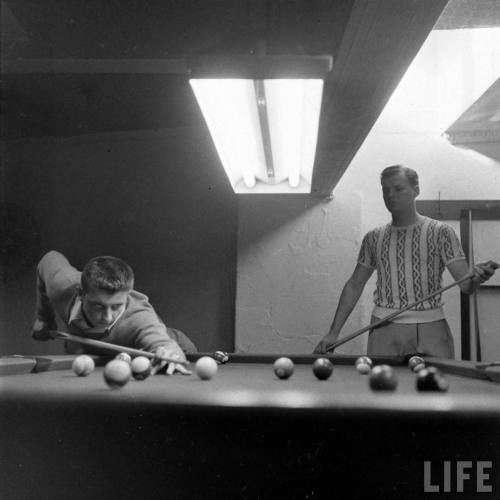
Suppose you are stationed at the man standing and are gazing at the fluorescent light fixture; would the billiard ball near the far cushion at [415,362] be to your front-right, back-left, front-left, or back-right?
front-left

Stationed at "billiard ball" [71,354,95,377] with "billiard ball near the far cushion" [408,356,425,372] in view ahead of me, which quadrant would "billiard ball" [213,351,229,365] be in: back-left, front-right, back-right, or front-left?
front-left

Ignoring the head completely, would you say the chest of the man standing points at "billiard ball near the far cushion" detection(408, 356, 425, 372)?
yes

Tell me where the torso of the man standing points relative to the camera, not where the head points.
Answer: toward the camera

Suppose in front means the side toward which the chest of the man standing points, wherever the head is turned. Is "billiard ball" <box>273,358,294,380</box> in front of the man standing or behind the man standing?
in front

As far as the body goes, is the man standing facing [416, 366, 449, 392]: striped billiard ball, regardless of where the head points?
yes

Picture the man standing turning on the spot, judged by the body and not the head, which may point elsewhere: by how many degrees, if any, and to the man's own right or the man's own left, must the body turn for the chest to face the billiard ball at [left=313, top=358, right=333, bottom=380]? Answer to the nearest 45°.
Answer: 0° — they already face it

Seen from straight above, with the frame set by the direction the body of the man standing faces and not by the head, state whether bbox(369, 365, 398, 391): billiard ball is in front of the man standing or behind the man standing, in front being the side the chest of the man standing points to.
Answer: in front
